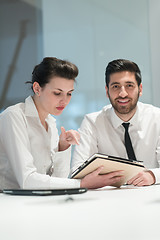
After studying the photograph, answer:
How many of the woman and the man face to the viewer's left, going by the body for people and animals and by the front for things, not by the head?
0

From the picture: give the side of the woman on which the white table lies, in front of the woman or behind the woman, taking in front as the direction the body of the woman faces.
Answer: in front

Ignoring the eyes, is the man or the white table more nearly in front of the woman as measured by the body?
the white table

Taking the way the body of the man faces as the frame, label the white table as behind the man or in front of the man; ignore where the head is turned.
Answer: in front

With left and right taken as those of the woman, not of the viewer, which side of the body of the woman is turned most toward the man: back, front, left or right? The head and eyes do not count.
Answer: left

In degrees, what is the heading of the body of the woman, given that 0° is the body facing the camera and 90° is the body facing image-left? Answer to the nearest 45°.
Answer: approximately 315°

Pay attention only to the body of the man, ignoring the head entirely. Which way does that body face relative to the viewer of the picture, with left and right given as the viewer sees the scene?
facing the viewer
